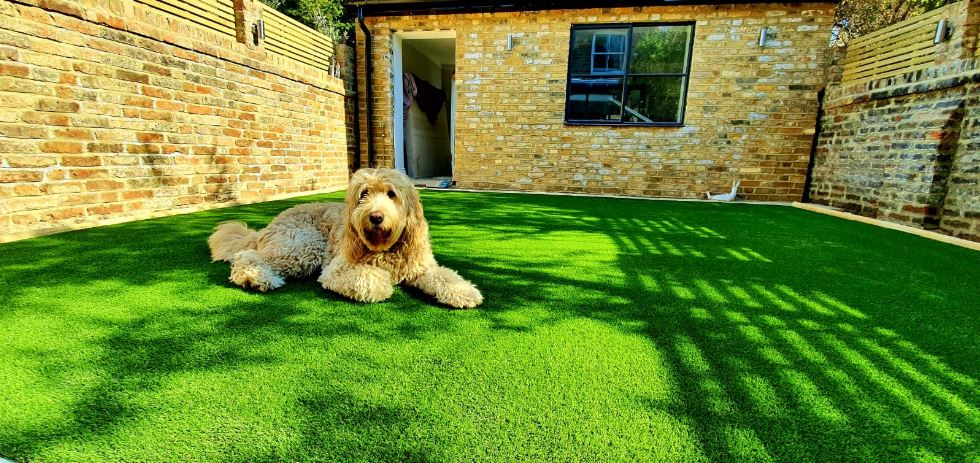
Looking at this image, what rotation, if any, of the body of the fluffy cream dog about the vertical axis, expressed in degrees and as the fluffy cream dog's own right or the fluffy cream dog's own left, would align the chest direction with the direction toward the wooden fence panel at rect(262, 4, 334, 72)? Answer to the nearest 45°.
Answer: approximately 135° to the fluffy cream dog's own left

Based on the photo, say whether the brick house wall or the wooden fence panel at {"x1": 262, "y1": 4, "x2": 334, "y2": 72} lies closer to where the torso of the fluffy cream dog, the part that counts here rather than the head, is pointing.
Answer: the brick house wall

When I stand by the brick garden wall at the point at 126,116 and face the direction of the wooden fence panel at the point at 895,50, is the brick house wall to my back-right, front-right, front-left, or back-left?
front-left

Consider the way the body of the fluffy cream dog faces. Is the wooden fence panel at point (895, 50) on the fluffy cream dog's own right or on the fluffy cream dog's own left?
on the fluffy cream dog's own left

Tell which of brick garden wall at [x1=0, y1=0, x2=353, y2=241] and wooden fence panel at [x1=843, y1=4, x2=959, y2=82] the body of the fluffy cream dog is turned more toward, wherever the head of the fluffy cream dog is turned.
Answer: the wooden fence panel

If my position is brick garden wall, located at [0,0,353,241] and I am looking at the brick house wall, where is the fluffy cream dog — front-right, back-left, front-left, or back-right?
front-right

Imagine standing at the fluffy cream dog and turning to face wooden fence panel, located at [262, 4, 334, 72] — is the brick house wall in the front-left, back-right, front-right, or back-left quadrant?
front-right

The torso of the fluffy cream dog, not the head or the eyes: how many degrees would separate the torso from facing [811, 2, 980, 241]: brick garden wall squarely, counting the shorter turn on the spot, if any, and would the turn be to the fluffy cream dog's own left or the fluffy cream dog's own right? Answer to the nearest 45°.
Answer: approximately 45° to the fluffy cream dog's own left

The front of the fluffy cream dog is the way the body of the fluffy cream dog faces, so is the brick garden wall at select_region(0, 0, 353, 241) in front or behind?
behind

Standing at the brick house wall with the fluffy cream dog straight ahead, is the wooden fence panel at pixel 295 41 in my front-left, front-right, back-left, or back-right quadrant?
front-right

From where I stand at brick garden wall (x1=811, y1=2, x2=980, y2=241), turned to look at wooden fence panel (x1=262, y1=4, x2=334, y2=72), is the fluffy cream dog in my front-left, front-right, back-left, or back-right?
front-left

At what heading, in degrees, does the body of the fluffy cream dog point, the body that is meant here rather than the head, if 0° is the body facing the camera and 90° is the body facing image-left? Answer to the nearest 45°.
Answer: approximately 315°
